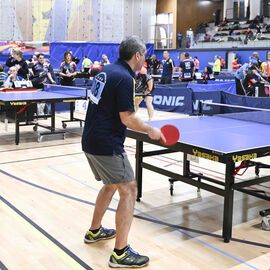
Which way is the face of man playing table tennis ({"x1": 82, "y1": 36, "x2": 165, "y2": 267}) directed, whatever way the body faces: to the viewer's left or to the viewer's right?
to the viewer's right

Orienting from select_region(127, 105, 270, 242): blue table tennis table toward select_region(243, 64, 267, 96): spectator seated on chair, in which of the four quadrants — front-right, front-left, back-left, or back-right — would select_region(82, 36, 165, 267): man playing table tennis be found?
back-left

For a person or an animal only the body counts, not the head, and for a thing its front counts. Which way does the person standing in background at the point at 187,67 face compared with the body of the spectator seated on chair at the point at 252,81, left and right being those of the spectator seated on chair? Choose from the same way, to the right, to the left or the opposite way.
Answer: to the left

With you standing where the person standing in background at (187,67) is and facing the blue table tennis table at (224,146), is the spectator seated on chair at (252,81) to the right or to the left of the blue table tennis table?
left
